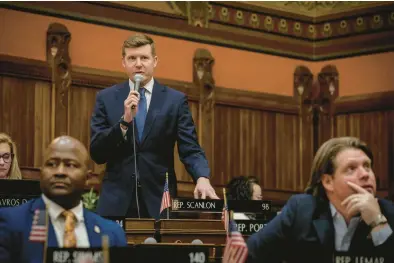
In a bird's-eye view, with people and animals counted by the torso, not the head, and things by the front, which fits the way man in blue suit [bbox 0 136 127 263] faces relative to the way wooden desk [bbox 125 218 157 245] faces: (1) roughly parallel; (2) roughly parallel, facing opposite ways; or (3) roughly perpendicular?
roughly parallel

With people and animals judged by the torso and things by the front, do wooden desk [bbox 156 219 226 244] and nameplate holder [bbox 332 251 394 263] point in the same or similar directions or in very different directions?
same or similar directions

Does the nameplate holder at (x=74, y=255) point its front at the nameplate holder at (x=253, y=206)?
no

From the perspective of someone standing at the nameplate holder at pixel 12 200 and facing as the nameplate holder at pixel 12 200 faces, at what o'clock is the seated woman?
The seated woman is roughly at 6 o'clock from the nameplate holder.

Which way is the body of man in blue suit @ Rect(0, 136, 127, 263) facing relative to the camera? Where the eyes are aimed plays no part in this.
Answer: toward the camera

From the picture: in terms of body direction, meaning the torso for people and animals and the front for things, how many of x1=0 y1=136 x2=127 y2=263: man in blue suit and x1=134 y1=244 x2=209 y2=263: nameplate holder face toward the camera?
2

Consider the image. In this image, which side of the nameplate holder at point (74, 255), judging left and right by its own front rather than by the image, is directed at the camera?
front

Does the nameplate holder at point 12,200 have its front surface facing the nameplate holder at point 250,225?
no

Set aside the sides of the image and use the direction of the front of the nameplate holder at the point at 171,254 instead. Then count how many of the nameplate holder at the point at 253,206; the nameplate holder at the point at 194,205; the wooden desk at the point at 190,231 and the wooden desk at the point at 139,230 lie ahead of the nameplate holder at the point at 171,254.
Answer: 0

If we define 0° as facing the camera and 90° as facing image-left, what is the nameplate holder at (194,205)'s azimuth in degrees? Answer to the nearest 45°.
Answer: approximately 0°

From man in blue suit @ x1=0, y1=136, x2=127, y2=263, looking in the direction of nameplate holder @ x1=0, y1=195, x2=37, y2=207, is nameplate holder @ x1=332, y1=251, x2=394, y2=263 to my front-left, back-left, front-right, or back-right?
back-right

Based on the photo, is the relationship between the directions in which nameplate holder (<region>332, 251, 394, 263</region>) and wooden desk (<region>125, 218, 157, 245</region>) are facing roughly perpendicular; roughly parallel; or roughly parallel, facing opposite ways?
roughly parallel

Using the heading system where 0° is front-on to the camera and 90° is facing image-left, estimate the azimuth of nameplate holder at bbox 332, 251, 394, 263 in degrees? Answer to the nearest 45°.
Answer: approximately 0°

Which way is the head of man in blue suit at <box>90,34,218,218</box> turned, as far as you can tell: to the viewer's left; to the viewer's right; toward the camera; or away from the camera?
toward the camera
